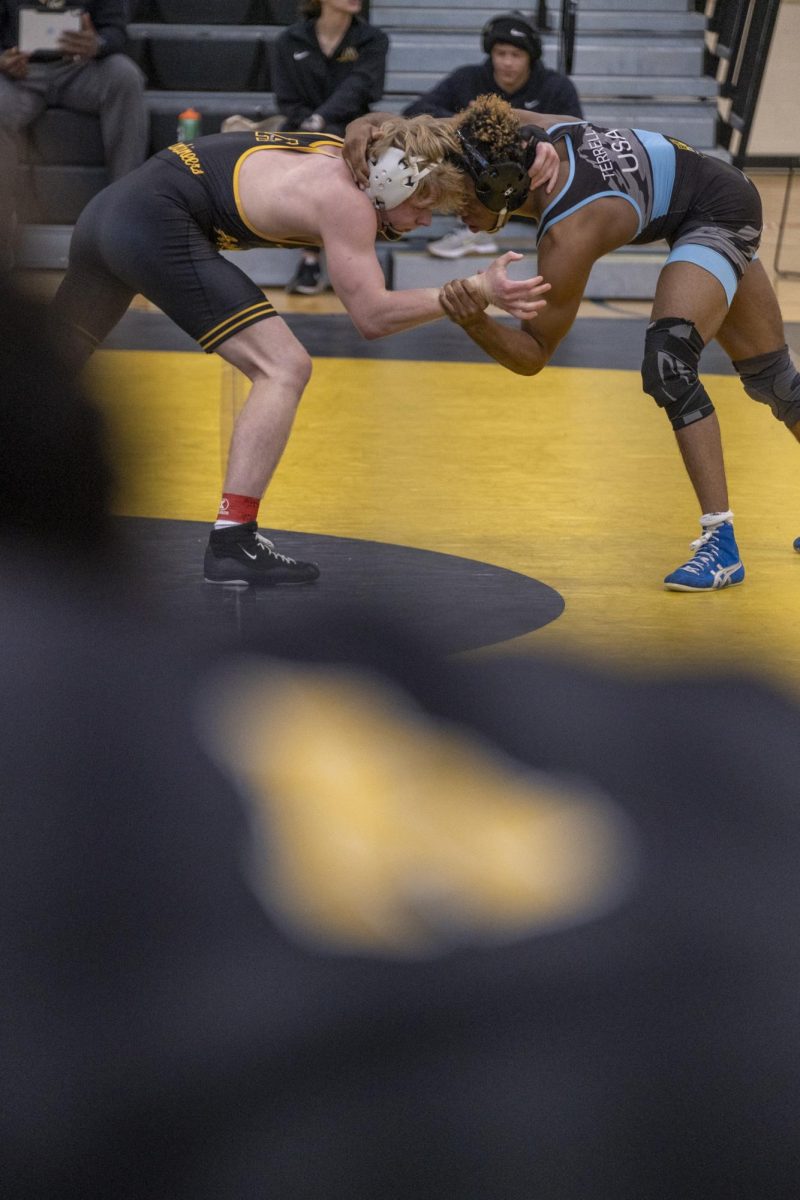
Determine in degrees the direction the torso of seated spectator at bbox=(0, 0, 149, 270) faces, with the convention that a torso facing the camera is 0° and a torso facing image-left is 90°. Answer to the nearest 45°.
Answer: approximately 0°

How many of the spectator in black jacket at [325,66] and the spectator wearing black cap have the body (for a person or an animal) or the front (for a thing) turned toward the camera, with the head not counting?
2

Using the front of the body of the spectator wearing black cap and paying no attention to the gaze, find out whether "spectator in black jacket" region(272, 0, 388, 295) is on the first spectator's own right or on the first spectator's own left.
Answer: on the first spectator's own right

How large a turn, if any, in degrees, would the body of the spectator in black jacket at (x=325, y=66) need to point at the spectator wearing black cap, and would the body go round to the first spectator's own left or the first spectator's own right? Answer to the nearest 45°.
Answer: approximately 45° to the first spectator's own left

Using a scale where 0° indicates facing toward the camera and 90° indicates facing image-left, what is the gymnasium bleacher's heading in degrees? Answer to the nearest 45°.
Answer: approximately 0°

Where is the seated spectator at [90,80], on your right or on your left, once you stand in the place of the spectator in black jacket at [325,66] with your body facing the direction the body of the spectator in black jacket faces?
on your right
